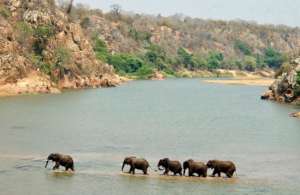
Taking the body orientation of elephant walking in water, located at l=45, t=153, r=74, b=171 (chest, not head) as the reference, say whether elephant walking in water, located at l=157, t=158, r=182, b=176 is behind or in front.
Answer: behind

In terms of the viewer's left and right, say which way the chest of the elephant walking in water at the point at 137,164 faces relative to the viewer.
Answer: facing to the left of the viewer

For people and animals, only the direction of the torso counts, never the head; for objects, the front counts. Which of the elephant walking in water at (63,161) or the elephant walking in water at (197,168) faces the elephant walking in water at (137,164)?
the elephant walking in water at (197,168)

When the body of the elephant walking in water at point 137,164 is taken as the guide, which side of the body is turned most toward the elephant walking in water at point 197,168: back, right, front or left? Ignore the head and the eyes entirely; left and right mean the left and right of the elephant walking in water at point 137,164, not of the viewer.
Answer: back

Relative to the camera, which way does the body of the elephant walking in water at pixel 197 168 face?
to the viewer's left

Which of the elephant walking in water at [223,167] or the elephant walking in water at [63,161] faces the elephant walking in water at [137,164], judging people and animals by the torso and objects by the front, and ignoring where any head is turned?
the elephant walking in water at [223,167]

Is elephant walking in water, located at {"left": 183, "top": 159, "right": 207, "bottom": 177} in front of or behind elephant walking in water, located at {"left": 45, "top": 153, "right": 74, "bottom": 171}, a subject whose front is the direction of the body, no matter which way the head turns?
behind

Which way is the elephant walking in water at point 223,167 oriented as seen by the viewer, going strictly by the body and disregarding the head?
to the viewer's left

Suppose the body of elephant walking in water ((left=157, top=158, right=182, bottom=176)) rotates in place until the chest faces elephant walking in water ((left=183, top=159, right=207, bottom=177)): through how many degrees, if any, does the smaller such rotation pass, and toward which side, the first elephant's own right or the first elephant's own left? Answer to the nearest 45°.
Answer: approximately 180°

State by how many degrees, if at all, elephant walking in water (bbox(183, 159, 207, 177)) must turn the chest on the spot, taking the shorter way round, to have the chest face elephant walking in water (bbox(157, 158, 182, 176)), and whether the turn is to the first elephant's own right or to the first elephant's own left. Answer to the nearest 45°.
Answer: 0° — it already faces it

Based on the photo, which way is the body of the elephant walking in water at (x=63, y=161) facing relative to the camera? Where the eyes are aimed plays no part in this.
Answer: to the viewer's left

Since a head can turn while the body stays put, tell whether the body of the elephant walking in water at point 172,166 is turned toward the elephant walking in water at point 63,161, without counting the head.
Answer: yes

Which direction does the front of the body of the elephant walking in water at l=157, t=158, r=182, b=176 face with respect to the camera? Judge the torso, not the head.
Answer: to the viewer's left
